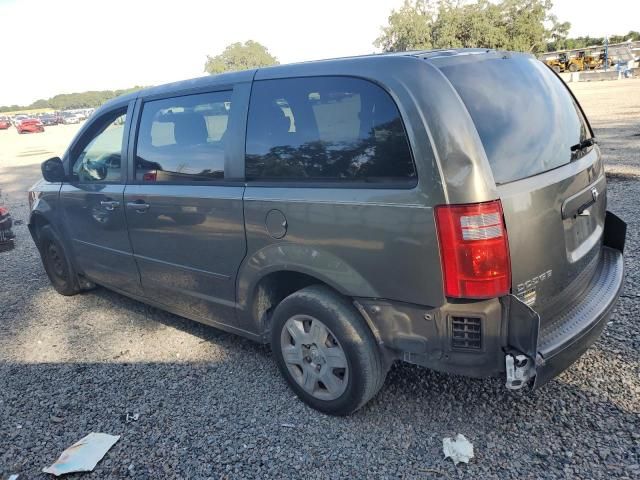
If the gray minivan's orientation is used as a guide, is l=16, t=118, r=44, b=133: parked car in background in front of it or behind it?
in front

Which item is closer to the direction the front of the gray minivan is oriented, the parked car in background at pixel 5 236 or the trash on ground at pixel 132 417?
the parked car in background

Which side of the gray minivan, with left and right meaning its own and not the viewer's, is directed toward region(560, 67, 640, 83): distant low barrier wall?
right

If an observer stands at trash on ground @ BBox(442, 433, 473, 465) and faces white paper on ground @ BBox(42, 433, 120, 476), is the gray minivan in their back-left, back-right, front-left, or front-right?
front-right

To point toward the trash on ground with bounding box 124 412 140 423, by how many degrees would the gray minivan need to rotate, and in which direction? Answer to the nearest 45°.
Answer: approximately 45° to its left

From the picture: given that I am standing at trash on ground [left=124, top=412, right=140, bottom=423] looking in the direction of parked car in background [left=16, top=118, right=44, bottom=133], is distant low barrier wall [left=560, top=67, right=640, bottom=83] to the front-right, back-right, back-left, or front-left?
front-right

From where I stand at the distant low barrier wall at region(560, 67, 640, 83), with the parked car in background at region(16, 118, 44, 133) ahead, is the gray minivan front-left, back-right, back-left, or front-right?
front-left

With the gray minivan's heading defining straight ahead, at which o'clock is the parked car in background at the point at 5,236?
The parked car in background is roughly at 12 o'clock from the gray minivan.

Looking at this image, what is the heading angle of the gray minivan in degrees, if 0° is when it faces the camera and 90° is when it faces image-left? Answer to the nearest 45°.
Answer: approximately 135°
